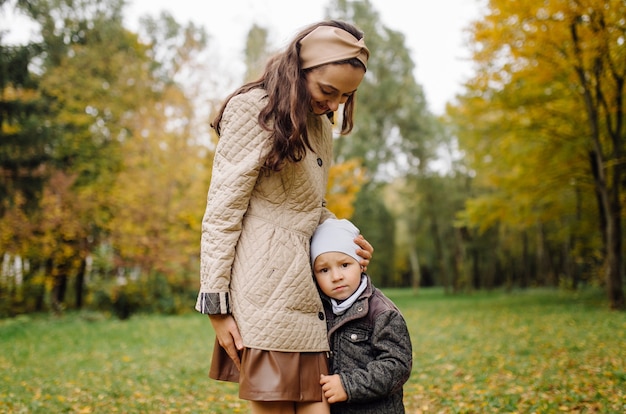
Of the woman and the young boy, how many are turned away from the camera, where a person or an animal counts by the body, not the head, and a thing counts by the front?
0

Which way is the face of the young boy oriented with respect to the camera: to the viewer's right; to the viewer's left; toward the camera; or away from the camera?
toward the camera

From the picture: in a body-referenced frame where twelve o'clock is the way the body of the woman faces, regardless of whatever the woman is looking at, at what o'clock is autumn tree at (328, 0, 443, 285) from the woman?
The autumn tree is roughly at 8 o'clock from the woman.

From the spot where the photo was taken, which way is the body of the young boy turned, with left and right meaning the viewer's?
facing the viewer and to the left of the viewer

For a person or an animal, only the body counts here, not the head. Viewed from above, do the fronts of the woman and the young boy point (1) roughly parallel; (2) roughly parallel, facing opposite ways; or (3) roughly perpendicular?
roughly perpendicular

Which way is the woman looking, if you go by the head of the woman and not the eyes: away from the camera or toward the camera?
toward the camera

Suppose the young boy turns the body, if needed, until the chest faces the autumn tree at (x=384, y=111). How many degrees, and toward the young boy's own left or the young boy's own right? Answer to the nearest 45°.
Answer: approximately 135° to the young boy's own right

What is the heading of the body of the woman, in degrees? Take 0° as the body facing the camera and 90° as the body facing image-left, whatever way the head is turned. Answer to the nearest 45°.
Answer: approximately 315°

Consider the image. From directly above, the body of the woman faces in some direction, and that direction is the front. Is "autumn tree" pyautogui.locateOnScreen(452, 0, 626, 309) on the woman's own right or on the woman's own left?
on the woman's own left
